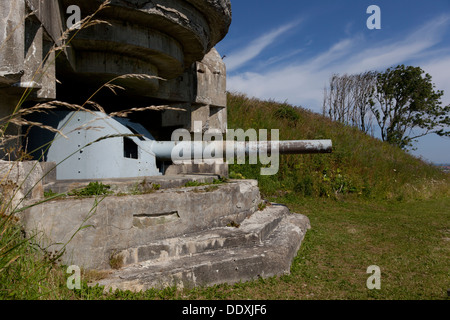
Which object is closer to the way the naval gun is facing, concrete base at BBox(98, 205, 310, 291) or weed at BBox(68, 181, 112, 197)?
the concrete base

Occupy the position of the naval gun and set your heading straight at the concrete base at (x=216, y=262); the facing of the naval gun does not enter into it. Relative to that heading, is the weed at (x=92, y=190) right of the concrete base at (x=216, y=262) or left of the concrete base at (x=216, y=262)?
right

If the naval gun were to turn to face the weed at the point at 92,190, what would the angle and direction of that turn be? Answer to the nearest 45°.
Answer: approximately 90° to its right

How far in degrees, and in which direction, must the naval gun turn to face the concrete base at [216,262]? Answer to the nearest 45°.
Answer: approximately 45° to its right

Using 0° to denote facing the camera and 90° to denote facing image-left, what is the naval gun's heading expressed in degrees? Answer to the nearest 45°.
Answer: approximately 270°
